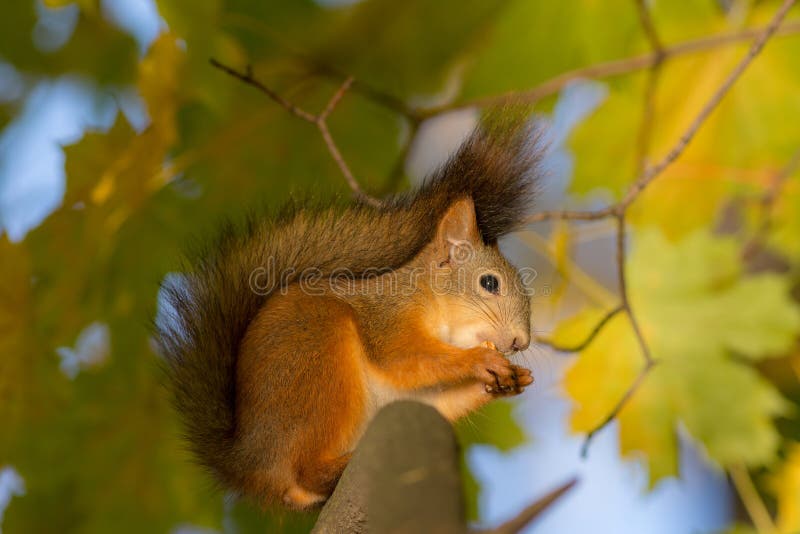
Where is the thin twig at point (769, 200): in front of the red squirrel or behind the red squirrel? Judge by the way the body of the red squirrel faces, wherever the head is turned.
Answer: in front

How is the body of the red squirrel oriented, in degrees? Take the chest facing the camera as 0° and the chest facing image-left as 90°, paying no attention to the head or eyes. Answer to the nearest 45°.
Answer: approximately 270°

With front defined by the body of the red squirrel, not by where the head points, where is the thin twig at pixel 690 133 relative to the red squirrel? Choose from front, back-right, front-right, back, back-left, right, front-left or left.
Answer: front

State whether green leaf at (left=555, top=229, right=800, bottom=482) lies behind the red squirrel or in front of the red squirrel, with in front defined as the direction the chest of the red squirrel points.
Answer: in front
